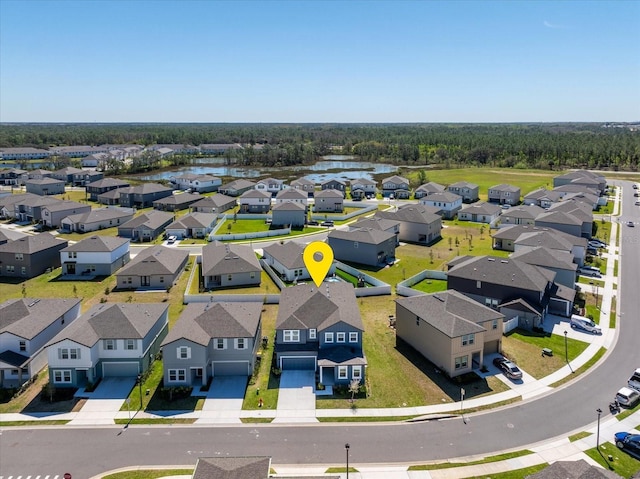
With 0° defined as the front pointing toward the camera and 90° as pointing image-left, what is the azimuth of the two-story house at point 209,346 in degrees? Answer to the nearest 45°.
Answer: approximately 0°

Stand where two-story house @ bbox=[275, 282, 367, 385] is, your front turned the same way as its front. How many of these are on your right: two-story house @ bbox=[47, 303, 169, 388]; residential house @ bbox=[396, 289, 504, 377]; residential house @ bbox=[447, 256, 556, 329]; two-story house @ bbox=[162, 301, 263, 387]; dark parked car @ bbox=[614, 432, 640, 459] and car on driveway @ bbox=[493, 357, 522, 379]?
2

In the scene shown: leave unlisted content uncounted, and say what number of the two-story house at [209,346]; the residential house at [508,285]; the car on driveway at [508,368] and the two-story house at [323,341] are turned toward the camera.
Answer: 2

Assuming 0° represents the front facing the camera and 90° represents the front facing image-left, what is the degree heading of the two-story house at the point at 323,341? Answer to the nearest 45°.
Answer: approximately 0°

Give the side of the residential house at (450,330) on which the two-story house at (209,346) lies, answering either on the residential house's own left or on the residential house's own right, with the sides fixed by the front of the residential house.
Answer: on the residential house's own right

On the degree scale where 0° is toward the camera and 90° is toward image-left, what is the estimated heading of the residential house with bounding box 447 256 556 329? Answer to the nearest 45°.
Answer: approximately 270°

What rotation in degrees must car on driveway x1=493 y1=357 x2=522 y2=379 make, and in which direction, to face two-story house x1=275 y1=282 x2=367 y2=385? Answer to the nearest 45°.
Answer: approximately 45° to its left

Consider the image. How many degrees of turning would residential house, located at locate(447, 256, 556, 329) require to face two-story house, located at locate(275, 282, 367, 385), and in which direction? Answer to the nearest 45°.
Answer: approximately 135° to its right

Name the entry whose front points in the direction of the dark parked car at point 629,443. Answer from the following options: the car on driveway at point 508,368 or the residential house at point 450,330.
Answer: the residential house

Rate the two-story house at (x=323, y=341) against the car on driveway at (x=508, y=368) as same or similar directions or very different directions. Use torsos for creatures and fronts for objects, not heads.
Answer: very different directions

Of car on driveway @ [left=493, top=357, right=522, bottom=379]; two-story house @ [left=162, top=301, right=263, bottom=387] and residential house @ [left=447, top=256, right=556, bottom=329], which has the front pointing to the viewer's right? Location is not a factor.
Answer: the residential house

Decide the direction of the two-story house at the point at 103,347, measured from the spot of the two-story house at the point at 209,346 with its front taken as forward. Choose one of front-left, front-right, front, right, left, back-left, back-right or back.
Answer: right

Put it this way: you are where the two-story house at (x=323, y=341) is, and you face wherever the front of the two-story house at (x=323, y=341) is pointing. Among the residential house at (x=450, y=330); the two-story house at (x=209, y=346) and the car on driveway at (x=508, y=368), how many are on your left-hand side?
2
